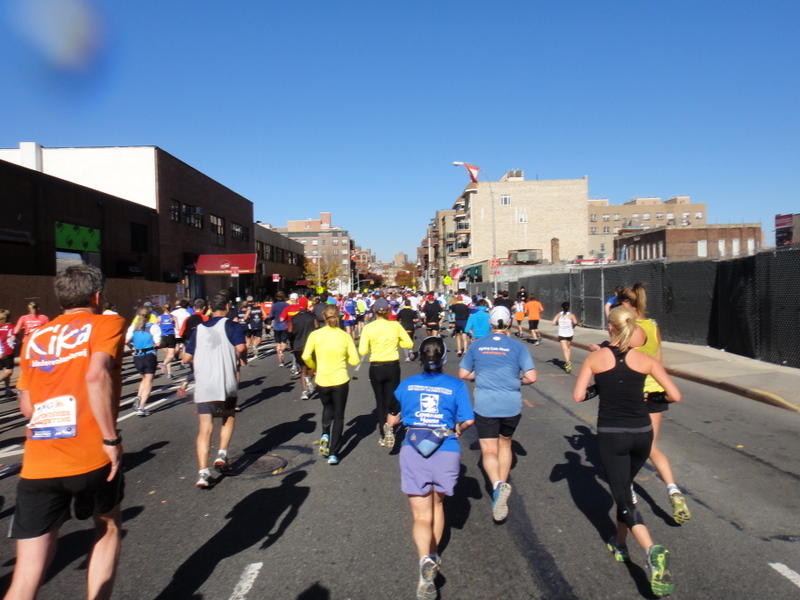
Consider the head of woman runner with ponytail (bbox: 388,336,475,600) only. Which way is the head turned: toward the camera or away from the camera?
away from the camera

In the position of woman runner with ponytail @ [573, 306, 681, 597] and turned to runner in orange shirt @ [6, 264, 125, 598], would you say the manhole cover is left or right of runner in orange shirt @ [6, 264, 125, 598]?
right

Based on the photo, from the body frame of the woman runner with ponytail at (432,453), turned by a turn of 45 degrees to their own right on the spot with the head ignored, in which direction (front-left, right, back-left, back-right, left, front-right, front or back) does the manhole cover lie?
left

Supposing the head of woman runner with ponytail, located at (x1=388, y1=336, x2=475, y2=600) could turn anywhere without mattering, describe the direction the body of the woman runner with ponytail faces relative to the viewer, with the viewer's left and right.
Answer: facing away from the viewer

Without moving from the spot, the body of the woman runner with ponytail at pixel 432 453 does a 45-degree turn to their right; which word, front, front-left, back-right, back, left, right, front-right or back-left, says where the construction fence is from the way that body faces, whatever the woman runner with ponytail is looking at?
front

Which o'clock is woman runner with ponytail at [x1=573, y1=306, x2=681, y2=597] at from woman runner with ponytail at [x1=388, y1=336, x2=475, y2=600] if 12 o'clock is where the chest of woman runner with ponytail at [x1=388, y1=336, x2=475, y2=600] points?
woman runner with ponytail at [x1=573, y1=306, x2=681, y2=597] is roughly at 3 o'clock from woman runner with ponytail at [x1=388, y1=336, x2=475, y2=600].

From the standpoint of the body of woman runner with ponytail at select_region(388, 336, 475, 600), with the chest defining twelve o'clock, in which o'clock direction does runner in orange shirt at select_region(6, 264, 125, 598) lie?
The runner in orange shirt is roughly at 8 o'clock from the woman runner with ponytail.
